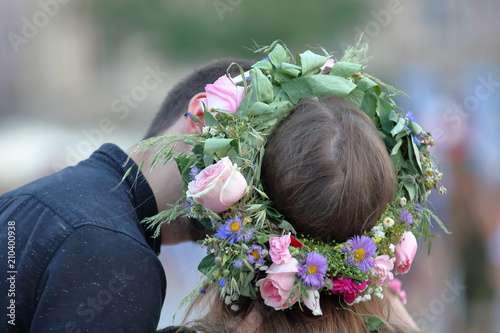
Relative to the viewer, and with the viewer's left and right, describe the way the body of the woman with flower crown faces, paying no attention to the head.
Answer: facing away from the viewer
